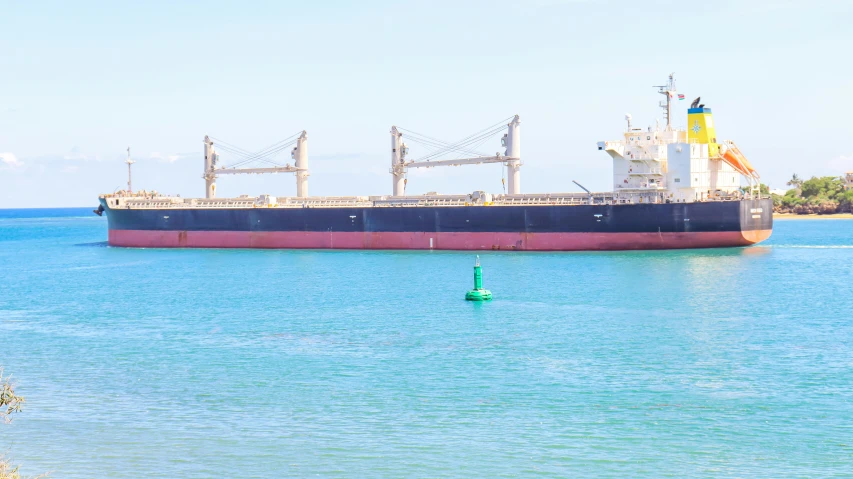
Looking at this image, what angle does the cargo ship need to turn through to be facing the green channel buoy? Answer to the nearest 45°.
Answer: approximately 90° to its left

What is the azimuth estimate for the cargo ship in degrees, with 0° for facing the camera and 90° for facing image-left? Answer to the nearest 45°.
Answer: approximately 90°
